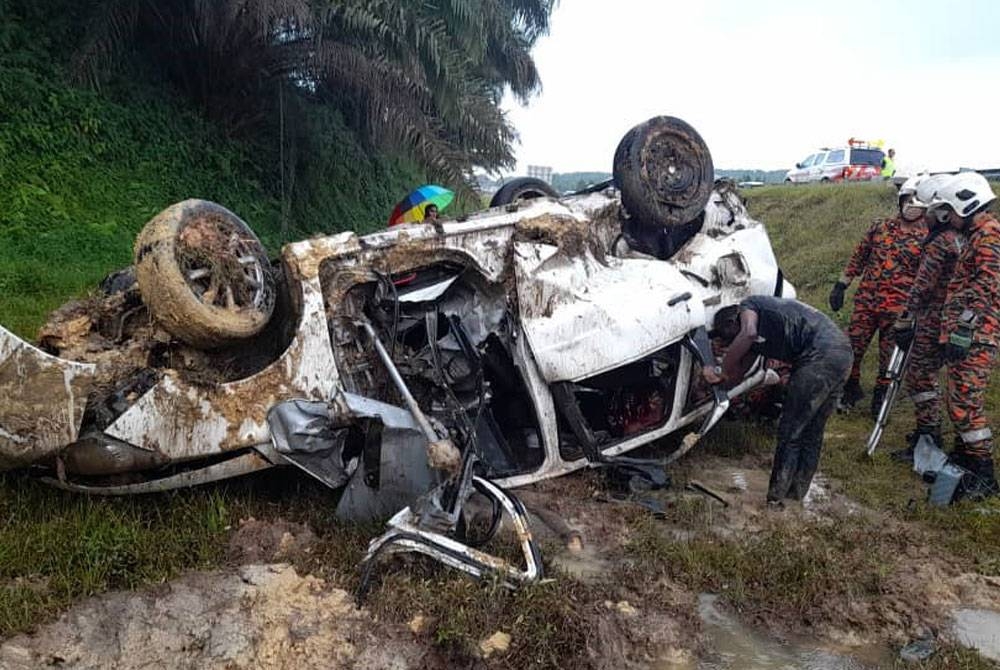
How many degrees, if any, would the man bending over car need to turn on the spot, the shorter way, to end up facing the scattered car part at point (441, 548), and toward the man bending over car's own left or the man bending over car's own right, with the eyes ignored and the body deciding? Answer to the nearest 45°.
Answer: approximately 45° to the man bending over car's own left

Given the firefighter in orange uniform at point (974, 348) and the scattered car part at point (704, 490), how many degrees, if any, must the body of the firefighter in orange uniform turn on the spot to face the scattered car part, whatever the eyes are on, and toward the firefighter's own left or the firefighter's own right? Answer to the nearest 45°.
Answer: approximately 45° to the firefighter's own left

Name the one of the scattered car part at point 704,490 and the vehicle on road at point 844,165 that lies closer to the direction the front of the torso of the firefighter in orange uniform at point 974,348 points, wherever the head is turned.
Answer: the scattered car part

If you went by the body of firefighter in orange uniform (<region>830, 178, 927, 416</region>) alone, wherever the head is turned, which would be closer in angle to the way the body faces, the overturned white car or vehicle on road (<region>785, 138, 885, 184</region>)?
the overturned white car

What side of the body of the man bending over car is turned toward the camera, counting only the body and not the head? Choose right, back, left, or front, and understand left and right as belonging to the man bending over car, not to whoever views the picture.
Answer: left

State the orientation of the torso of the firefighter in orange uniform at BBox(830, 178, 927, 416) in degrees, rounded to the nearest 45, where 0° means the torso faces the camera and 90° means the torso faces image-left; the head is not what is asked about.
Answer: approximately 0°

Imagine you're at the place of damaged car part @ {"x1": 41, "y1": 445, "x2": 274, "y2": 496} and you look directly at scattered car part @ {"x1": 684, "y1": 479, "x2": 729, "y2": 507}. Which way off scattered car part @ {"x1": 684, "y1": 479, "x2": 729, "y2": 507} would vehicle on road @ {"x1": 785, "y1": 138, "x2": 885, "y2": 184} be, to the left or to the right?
left

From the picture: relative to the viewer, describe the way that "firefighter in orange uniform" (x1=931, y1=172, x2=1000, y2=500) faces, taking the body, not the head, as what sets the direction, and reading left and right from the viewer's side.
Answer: facing to the left of the viewer
